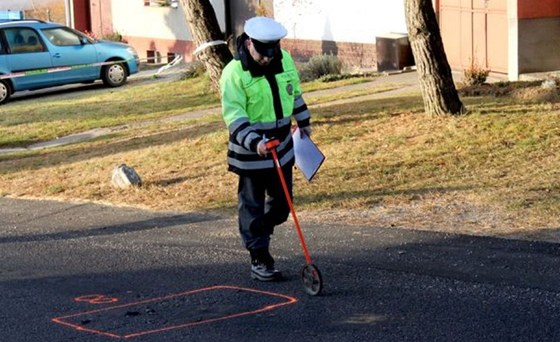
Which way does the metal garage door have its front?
toward the camera

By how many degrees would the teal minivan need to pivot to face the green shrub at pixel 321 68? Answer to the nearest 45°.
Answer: approximately 45° to its right

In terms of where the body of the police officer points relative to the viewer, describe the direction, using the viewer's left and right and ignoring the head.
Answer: facing the viewer and to the right of the viewer

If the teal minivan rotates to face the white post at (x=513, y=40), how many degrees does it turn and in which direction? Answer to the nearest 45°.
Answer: approximately 45° to its right

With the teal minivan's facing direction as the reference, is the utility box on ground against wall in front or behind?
in front

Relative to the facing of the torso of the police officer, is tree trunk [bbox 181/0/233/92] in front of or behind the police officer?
behind

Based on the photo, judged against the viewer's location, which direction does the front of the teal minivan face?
facing to the right of the viewer

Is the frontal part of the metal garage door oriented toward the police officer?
yes

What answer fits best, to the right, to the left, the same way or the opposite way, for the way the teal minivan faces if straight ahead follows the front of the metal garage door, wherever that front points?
to the left

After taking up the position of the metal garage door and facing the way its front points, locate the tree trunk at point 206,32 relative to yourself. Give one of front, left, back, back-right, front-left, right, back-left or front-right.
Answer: front-right

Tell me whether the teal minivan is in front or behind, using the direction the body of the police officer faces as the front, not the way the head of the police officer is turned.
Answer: behind

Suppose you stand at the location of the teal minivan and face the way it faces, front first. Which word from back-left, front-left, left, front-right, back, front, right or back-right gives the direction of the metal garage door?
front-right

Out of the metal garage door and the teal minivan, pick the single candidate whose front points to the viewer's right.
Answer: the teal minivan
